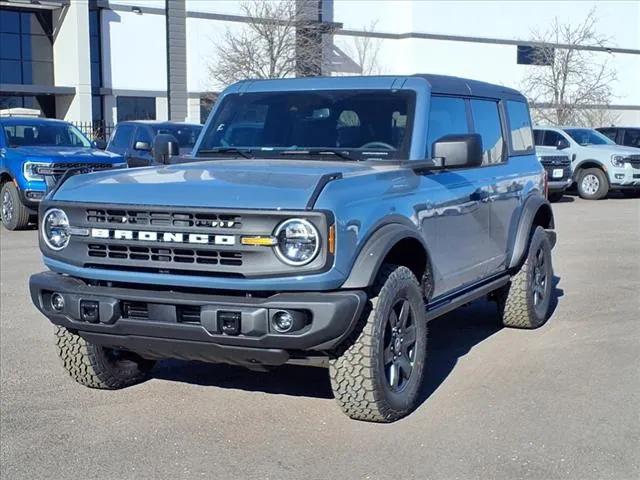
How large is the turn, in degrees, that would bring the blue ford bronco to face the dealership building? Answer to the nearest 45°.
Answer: approximately 135° to its right

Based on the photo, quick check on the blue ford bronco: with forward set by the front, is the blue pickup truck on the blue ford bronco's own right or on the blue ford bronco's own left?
on the blue ford bronco's own right

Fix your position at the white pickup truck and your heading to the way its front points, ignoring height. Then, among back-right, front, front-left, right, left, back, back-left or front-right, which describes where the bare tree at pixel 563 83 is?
back-left

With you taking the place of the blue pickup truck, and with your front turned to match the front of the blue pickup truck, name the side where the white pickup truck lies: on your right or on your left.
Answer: on your left

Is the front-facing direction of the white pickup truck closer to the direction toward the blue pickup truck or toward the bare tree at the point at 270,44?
the blue pickup truck

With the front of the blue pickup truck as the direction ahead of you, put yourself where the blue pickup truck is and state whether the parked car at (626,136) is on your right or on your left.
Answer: on your left

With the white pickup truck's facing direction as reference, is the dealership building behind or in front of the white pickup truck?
behind

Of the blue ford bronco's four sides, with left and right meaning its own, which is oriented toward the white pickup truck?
back

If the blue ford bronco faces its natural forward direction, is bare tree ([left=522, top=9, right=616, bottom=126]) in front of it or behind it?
behind

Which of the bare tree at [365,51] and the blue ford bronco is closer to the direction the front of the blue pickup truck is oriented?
the blue ford bronco
